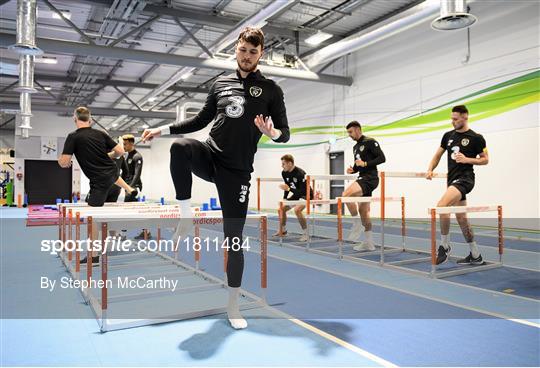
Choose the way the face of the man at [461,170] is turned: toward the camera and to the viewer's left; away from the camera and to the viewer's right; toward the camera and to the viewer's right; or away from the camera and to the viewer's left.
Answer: toward the camera and to the viewer's left

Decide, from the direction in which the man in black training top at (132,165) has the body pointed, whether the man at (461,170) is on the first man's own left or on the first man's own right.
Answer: on the first man's own left

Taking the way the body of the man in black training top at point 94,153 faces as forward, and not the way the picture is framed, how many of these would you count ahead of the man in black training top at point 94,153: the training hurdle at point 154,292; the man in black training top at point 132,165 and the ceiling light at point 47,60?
2

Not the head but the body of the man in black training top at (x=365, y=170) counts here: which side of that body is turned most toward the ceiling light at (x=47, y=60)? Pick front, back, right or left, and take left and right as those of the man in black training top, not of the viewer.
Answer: right

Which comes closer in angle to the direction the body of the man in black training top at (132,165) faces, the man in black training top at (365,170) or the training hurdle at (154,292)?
the training hurdle

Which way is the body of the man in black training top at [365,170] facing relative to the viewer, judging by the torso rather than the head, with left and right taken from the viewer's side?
facing the viewer and to the left of the viewer

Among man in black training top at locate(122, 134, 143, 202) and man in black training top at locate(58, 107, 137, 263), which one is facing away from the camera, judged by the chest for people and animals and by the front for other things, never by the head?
man in black training top at locate(58, 107, 137, 263)

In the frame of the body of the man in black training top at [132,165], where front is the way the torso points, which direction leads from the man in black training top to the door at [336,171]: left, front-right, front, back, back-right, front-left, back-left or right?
back
